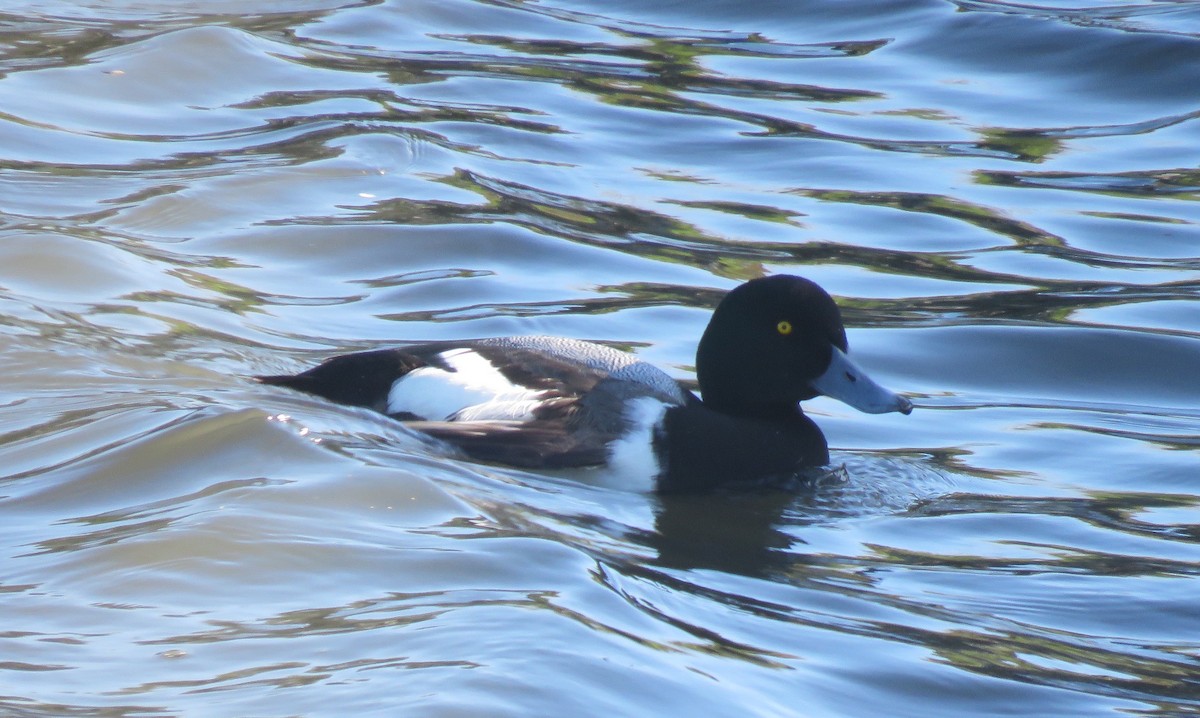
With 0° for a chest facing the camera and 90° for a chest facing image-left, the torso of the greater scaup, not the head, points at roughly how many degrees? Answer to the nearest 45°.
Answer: approximately 270°
